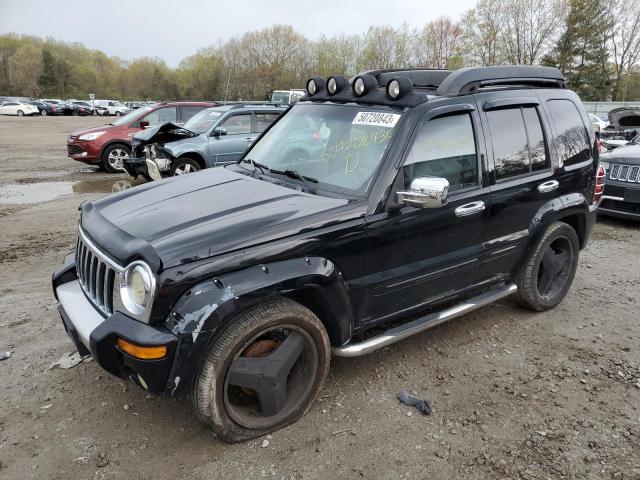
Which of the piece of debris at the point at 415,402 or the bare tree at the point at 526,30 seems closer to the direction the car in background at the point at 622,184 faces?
the piece of debris

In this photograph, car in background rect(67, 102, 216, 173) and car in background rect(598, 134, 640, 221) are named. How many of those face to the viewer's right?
0

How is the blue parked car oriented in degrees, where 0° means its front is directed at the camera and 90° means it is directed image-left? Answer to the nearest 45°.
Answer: approximately 45°

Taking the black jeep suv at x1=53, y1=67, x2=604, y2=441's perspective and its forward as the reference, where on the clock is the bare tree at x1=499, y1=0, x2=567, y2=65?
The bare tree is roughly at 5 o'clock from the black jeep suv.

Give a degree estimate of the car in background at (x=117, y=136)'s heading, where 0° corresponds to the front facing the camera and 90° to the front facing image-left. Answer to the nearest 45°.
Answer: approximately 45°

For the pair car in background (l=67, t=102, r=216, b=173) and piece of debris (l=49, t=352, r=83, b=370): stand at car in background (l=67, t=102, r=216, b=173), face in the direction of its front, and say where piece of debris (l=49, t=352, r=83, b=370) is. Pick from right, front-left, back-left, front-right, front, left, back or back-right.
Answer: front-left

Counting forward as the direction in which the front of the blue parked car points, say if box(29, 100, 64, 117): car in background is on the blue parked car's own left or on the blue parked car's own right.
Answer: on the blue parked car's own right

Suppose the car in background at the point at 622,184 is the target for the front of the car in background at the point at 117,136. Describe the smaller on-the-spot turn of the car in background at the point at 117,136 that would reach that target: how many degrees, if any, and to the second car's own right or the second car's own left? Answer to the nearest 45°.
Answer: approximately 90° to the second car's own left

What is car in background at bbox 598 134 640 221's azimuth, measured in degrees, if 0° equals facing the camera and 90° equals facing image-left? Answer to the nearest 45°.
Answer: approximately 45°

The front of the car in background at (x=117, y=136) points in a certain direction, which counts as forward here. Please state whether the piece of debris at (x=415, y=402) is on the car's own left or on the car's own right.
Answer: on the car's own left
